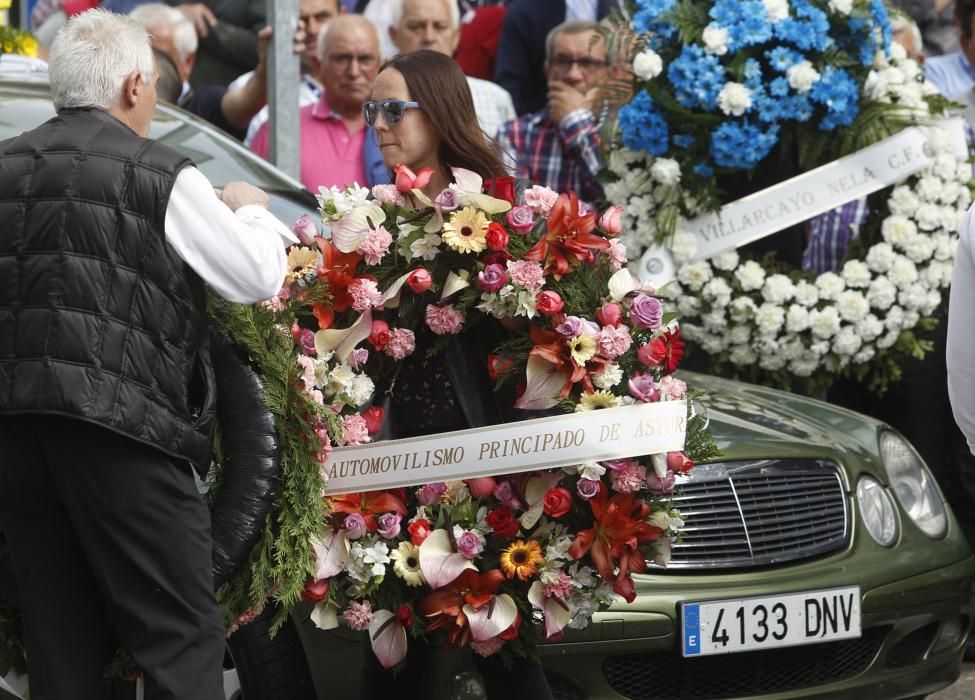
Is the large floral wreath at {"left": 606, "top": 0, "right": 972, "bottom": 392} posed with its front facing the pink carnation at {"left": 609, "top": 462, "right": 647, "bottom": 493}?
yes

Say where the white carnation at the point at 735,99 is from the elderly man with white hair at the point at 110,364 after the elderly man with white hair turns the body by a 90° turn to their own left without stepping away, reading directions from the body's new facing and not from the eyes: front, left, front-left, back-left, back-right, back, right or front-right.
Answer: right

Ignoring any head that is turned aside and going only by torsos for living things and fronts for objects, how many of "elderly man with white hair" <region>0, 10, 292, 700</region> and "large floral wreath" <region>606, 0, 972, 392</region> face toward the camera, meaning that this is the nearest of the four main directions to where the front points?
1

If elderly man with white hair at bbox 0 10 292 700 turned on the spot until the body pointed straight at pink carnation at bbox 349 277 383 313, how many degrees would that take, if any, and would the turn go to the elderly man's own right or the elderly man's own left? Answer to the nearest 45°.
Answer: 0° — they already face it

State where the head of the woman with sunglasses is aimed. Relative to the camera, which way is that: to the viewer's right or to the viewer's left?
to the viewer's left

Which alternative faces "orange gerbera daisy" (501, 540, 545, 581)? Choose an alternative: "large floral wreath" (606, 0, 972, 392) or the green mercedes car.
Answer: the large floral wreath

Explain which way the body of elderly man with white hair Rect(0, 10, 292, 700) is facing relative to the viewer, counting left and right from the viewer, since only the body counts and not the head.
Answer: facing away from the viewer and to the right of the viewer

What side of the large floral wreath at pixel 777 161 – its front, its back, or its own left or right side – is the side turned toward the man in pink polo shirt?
right

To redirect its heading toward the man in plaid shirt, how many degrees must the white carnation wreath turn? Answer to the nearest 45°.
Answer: approximately 135° to its right

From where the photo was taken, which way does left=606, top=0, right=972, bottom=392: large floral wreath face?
toward the camera

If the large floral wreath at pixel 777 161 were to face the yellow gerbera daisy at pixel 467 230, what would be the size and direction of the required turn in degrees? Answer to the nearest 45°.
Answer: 0° — it already faces it

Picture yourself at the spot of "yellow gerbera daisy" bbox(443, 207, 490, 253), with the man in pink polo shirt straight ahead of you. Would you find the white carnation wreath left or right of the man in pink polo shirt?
right

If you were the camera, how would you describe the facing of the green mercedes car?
facing the viewer and to the right of the viewer

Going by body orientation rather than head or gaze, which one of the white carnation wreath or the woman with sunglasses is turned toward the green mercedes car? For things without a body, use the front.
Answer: the white carnation wreath

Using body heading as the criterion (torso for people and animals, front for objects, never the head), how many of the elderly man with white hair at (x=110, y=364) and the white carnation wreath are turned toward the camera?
1

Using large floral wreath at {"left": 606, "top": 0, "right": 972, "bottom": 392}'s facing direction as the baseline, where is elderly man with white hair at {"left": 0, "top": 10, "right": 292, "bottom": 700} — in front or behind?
in front

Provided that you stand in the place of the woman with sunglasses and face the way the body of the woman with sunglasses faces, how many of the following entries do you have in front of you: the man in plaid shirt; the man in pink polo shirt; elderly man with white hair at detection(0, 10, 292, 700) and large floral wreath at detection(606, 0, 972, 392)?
1
